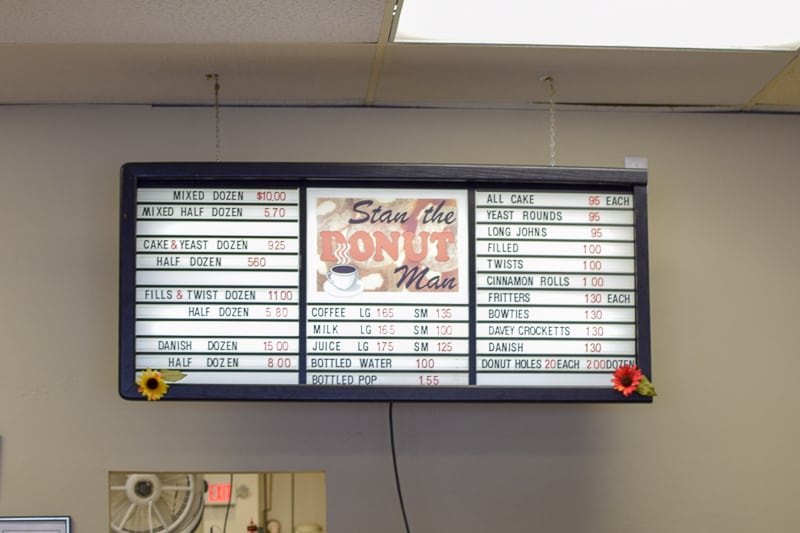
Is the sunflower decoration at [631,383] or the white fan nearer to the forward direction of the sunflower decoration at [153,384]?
the sunflower decoration

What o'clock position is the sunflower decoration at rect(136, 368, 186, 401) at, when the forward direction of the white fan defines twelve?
The sunflower decoration is roughly at 12 o'clock from the white fan.

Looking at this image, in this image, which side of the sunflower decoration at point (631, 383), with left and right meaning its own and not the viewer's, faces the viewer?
front

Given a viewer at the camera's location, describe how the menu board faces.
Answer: facing the viewer

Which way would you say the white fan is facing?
toward the camera

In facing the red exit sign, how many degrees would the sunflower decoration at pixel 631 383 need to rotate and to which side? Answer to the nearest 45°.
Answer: approximately 135° to its right

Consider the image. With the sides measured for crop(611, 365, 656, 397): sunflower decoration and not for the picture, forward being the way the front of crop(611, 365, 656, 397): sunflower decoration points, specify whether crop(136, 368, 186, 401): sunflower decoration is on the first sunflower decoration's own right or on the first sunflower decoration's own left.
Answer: on the first sunflower decoration's own right

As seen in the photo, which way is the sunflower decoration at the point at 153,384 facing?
toward the camera

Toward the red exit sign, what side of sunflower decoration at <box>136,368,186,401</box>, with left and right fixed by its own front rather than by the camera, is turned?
back

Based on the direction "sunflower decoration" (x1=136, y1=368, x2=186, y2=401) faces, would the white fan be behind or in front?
behind
